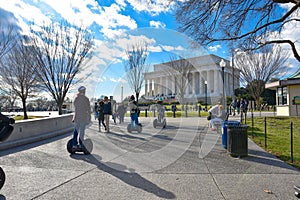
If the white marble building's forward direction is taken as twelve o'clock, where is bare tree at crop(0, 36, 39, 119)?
The bare tree is roughly at 1 o'clock from the white marble building.

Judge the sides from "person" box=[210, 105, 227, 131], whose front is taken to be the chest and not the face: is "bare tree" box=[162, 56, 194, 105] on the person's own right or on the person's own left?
on the person's own right

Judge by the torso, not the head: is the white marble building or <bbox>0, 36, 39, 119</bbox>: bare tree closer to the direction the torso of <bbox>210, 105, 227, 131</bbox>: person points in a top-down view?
the bare tree

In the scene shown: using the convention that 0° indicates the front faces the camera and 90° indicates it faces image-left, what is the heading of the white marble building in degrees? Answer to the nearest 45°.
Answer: approximately 45°

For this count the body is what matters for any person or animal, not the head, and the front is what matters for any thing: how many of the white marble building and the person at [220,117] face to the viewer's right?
0

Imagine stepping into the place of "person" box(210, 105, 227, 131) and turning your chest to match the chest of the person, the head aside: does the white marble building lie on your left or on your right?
on your right
